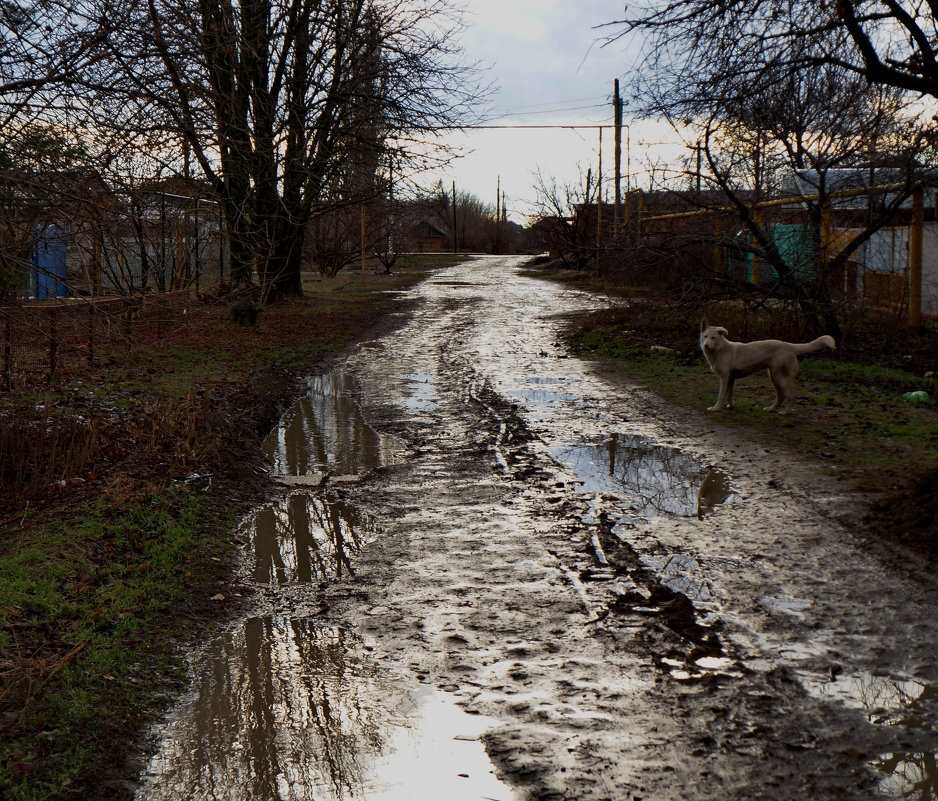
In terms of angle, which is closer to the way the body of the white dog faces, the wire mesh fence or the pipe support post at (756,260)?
the wire mesh fence

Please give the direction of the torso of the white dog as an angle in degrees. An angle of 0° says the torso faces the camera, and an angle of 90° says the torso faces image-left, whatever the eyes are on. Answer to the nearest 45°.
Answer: approximately 90°

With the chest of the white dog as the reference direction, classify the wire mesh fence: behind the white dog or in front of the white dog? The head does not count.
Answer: in front

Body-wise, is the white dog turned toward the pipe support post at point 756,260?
no

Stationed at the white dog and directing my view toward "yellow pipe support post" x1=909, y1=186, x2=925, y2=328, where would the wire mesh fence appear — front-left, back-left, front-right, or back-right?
back-left

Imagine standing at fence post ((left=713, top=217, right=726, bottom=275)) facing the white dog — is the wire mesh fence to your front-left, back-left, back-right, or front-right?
front-right

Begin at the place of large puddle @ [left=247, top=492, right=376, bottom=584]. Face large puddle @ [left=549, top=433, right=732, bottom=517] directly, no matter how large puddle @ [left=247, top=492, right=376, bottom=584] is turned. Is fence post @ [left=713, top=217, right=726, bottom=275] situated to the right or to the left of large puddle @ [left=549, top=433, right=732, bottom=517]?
left
